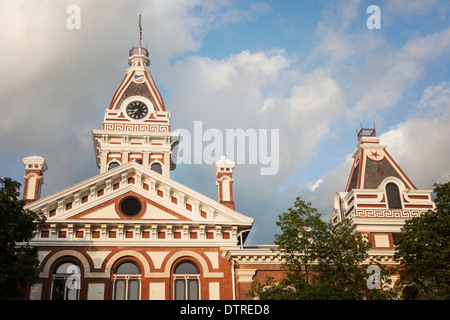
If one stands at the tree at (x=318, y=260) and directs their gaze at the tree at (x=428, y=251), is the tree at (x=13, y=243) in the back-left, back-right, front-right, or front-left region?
back-left

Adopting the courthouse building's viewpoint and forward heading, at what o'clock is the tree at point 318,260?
The tree is roughly at 10 o'clock from the courthouse building.

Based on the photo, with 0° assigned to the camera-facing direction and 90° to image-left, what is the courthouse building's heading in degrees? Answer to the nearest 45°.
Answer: approximately 0°

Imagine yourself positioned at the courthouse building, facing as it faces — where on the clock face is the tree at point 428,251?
The tree is roughly at 9 o'clock from the courthouse building.
